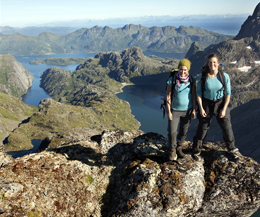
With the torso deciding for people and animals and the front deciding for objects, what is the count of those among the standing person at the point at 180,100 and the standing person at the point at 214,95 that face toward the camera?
2

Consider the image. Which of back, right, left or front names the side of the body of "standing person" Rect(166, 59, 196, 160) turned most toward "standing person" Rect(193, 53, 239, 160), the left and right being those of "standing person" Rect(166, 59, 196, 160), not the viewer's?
left

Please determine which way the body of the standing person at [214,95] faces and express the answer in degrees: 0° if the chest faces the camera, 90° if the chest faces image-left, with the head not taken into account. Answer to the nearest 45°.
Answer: approximately 0°

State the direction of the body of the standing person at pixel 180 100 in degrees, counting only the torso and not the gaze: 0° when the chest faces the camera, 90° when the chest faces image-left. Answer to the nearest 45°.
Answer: approximately 0°

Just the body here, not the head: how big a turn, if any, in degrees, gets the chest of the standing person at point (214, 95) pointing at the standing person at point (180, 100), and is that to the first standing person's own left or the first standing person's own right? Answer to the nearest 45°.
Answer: approximately 90° to the first standing person's own right
